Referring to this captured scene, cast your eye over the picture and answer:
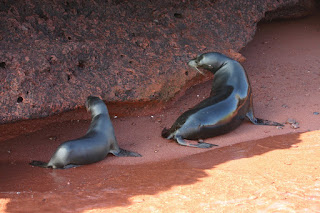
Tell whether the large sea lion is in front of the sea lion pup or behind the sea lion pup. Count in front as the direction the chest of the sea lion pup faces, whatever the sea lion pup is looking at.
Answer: in front

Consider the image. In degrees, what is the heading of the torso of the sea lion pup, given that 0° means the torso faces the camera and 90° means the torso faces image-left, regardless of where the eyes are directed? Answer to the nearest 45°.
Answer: approximately 225°
